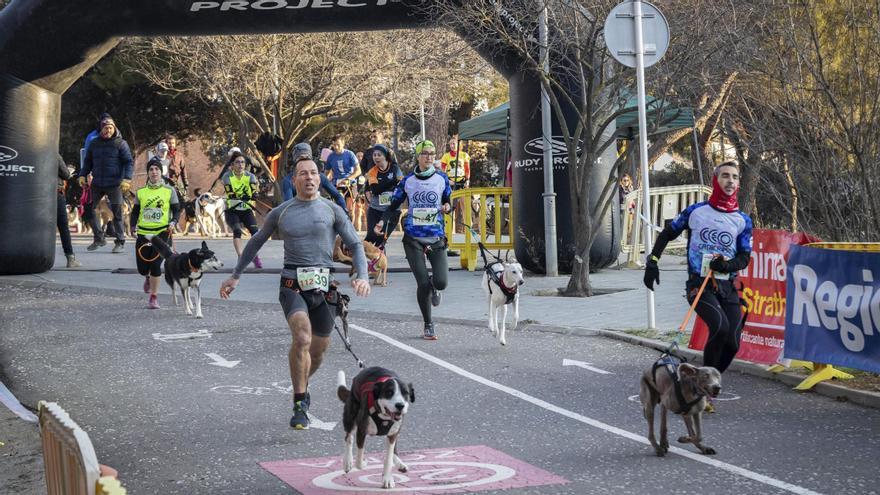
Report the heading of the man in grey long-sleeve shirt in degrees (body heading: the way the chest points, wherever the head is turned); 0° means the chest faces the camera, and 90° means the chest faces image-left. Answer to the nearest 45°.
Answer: approximately 0°

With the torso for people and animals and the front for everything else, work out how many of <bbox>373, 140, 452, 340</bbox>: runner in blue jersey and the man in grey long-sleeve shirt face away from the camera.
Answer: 0

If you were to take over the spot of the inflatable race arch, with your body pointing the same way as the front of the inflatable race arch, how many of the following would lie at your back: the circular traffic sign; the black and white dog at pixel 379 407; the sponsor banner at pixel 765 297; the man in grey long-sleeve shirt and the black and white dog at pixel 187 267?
0

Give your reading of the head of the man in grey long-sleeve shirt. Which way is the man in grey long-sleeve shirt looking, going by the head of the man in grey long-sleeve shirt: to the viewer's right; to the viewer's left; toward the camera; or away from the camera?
toward the camera

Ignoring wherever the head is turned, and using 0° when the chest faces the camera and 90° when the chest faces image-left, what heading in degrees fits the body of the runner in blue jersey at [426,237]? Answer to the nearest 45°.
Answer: approximately 0°

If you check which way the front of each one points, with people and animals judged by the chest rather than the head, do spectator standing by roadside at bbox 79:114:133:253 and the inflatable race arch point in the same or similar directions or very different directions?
same or similar directions

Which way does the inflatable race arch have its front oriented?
toward the camera

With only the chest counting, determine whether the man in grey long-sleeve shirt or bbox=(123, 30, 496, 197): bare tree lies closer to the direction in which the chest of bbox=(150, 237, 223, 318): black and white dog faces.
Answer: the man in grey long-sleeve shirt

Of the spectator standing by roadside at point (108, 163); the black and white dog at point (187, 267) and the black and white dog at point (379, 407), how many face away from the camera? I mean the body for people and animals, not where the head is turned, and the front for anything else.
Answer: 0

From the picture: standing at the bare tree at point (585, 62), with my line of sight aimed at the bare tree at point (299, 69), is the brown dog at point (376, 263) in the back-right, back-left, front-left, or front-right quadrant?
front-left

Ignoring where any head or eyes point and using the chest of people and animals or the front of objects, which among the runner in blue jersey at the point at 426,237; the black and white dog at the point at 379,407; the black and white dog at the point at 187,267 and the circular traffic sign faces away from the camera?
the circular traffic sign

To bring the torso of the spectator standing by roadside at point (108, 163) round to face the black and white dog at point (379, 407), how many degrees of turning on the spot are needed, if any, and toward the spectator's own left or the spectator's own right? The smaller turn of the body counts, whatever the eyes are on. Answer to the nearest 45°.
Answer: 0° — they already face it

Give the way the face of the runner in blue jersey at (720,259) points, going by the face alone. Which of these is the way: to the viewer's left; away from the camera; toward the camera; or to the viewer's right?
toward the camera

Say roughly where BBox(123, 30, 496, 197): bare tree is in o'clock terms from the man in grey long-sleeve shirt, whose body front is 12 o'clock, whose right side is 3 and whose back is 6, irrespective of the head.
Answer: The bare tree is roughly at 6 o'clock from the man in grey long-sleeve shirt.

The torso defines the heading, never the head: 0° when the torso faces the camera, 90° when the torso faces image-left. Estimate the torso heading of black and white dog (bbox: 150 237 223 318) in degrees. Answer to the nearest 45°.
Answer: approximately 315°

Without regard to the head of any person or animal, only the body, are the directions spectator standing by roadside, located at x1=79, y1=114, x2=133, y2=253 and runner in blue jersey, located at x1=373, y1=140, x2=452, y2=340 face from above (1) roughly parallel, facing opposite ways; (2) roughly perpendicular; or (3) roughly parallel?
roughly parallel

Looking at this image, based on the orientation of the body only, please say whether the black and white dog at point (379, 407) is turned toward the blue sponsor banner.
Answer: no

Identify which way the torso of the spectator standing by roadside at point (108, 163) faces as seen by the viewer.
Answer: toward the camera

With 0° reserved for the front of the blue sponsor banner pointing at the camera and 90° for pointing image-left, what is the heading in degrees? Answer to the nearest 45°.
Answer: approximately 45°

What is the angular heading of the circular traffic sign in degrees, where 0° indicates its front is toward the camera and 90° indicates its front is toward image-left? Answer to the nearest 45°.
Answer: approximately 180°
